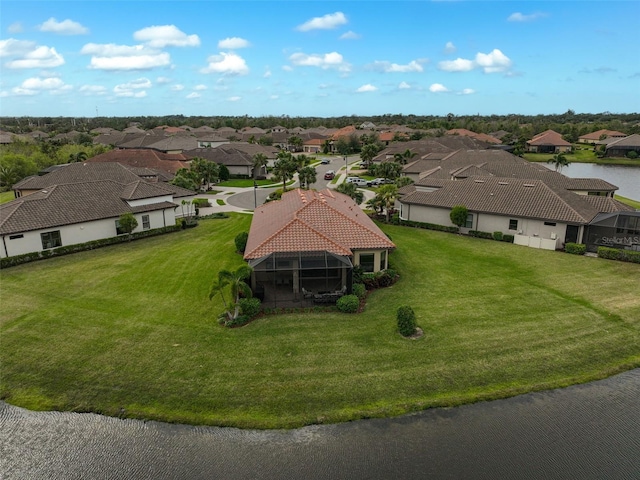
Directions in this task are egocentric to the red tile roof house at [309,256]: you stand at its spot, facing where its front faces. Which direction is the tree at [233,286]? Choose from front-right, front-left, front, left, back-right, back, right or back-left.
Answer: back-left

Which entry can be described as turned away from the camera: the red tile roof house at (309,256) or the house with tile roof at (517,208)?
the red tile roof house

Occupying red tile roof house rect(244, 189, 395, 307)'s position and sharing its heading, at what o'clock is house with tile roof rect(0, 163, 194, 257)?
The house with tile roof is roughly at 10 o'clock from the red tile roof house.

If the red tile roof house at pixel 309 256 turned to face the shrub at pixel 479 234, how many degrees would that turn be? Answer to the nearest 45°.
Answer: approximately 45° to its right

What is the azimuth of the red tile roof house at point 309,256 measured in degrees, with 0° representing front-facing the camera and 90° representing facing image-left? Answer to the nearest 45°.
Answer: approximately 180°
